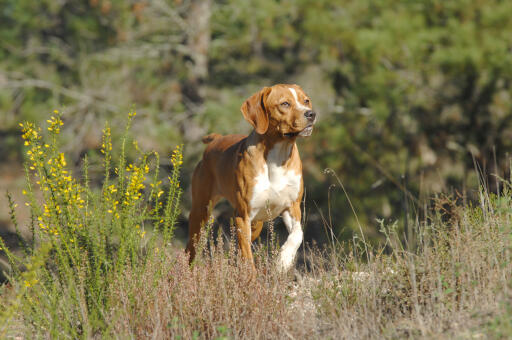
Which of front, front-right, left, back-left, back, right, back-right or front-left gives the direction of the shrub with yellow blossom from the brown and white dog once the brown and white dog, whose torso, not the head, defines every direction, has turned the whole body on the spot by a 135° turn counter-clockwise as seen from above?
back-left

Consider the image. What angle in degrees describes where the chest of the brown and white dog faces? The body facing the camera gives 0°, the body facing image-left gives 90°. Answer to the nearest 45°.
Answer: approximately 315°
